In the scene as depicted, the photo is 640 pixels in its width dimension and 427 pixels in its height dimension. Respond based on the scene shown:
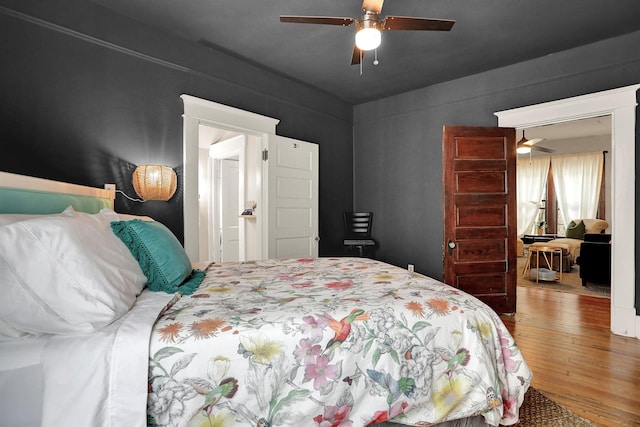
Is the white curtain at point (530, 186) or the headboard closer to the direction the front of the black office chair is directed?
the headboard

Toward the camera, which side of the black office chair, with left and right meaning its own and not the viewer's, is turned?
front

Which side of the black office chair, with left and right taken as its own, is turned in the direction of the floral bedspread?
front

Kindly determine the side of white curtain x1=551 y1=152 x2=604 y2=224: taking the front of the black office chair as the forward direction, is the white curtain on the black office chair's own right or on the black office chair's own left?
on the black office chair's own left

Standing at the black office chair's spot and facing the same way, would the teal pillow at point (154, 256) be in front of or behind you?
in front

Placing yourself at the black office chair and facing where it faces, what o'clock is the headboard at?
The headboard is roughly at 1 o'clock from the black office chair.

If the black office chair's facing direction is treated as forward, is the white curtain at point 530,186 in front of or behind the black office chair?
behind

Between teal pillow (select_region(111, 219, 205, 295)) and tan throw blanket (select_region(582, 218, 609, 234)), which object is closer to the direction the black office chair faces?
the teal pillow

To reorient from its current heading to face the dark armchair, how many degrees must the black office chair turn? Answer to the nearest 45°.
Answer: approximately 90° to its left

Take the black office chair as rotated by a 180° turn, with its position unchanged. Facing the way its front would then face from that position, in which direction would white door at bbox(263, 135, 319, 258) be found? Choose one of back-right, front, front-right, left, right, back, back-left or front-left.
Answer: back-left

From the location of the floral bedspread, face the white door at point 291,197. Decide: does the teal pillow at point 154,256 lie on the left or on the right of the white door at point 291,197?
left

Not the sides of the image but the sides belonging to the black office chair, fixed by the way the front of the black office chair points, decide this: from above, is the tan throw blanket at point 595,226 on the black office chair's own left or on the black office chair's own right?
on the black office chair's own left

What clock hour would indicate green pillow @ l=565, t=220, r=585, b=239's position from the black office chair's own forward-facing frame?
The green pillow is roughly at 8 o'clock from the black office chair.
